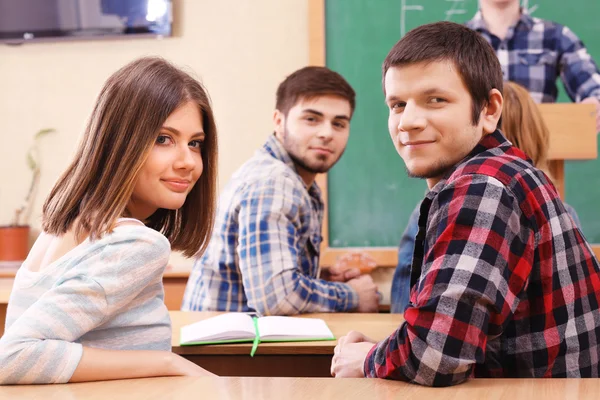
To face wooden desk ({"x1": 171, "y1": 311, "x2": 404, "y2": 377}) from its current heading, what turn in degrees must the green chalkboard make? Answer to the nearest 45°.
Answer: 0° — it already faces it

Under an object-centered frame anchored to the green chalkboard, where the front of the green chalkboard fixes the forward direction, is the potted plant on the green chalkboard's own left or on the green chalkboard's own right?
on the green chalkboard's own right

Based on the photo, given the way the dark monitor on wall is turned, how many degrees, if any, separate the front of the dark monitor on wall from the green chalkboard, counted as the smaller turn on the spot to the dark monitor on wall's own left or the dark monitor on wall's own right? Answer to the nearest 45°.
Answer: approximately 45° to the dark monitor on wall's own left

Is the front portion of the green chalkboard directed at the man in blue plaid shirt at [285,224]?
yes

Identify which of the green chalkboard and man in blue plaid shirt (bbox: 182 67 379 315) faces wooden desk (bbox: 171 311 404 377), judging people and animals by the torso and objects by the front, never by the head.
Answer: the green chalkboard

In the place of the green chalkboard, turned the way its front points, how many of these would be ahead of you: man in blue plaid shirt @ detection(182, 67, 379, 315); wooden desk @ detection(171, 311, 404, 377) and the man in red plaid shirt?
3

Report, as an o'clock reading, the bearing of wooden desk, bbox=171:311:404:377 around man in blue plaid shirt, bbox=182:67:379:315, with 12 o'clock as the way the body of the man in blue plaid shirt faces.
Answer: The wooden desk is roughly at 3 o'clock from the man in blue plaid shirt.

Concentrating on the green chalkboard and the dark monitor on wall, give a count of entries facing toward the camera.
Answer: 2

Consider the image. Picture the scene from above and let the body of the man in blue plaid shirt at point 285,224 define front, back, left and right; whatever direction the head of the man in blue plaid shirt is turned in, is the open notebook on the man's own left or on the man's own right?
on the man's own right

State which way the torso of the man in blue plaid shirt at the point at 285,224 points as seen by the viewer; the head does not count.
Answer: to the viewer's right

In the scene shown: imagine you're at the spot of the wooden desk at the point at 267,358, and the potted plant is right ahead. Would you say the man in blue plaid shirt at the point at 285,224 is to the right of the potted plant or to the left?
right

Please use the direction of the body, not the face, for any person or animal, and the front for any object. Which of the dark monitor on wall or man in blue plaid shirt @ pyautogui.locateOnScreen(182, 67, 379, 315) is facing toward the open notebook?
the dark monitor on wall

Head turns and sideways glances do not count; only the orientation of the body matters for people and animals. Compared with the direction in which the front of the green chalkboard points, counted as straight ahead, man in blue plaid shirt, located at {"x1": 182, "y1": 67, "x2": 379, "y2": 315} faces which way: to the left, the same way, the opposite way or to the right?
to the left

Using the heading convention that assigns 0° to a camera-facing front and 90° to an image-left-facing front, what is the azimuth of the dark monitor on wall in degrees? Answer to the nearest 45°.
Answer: approximately 0°
